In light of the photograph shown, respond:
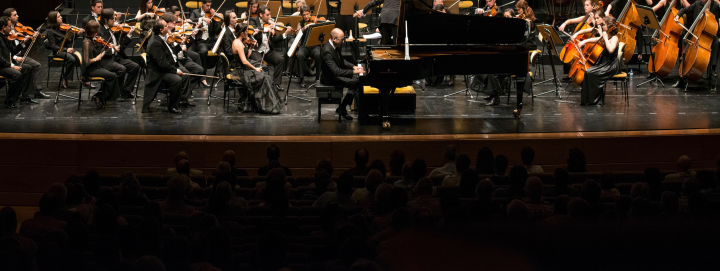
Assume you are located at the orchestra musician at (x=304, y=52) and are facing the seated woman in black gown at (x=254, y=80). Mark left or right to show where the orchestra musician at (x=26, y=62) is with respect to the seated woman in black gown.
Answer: right

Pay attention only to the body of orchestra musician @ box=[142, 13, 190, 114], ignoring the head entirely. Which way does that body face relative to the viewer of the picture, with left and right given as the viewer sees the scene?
facing to the right of the viewer

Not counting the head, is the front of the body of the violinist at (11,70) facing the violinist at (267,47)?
yes

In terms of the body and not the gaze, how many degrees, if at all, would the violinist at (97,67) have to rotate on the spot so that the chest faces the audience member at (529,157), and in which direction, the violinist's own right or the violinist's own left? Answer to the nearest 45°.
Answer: approximately 45° to the violinist's own right

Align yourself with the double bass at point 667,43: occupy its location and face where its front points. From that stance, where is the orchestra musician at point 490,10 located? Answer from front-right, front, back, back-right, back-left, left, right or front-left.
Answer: front-right

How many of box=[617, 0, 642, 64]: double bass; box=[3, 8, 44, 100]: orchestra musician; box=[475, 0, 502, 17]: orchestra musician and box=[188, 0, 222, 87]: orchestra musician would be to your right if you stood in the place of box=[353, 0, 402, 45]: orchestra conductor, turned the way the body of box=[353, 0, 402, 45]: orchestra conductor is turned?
2

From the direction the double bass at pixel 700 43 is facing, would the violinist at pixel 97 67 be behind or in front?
in front

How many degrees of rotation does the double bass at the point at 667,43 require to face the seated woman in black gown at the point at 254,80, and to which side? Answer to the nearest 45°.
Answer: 0° — it already faces them

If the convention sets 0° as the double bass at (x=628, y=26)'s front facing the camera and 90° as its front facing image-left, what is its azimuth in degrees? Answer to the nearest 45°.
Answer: approximately 45°

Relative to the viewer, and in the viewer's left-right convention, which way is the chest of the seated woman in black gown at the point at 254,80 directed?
facing to the right of the viewer

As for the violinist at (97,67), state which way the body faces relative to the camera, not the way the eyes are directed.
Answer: to the viewer's right

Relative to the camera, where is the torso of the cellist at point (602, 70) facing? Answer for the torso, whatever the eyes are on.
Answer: to the viewer's left

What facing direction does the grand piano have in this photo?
to the viewer's left

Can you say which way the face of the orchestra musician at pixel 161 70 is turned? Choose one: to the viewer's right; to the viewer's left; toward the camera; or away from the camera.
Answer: to the viewer's right
